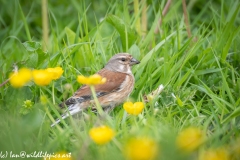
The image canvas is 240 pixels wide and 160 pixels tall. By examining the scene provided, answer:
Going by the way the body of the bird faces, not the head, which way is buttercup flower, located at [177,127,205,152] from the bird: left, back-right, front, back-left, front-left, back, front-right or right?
right

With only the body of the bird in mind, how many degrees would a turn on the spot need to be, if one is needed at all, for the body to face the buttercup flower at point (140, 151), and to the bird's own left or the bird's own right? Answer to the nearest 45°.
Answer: approximately 90° to the bird's own right

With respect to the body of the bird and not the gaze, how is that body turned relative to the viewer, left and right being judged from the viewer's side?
facing to the right of the viewer

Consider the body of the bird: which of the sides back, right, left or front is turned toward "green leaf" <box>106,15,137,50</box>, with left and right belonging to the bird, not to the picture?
left

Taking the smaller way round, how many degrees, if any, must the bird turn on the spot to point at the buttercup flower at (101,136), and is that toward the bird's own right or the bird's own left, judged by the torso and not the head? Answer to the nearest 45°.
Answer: approximately 90° to the bird's own right

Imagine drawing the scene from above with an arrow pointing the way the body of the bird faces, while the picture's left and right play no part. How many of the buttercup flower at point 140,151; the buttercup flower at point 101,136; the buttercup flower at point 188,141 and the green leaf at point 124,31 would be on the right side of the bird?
3
